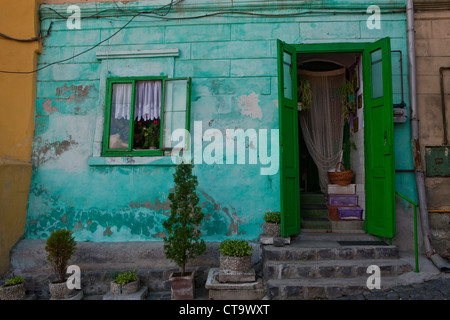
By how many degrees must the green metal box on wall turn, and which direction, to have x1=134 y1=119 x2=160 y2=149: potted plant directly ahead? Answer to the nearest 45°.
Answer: approximately 45° to its right

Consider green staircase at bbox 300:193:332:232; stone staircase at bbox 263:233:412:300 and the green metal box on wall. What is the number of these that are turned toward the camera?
3

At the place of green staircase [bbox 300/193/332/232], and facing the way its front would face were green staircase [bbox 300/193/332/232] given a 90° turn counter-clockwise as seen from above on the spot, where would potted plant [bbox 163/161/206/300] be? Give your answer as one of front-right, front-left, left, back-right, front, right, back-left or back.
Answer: back-right

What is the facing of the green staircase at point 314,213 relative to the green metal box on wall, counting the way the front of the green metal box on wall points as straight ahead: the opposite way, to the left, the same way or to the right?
the same way

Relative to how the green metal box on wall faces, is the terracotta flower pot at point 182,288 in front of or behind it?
in front

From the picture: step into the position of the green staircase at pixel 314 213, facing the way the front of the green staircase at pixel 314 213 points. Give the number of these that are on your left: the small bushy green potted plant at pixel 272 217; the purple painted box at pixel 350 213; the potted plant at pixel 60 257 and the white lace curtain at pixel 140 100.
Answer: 1

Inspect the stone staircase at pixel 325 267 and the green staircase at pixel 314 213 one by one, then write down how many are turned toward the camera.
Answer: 2

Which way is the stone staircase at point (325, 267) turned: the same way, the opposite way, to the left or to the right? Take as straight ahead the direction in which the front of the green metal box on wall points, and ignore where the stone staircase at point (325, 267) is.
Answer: the same way

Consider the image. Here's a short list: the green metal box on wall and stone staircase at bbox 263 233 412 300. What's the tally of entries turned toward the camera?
2

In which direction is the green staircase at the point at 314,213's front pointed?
toward the camera

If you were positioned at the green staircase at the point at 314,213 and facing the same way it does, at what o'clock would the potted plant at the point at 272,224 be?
The potted plant is roughly at 1 o'clock from the green staircase.

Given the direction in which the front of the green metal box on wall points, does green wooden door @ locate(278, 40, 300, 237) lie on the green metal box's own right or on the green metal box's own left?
on the green metal box's own right

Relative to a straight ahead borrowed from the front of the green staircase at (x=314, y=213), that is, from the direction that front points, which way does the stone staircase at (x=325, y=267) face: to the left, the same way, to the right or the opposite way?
the same way

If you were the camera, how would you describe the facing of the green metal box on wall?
facing the viewer

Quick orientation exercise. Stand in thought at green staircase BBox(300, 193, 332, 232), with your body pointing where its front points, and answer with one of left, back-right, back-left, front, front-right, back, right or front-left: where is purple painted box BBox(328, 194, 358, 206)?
left
